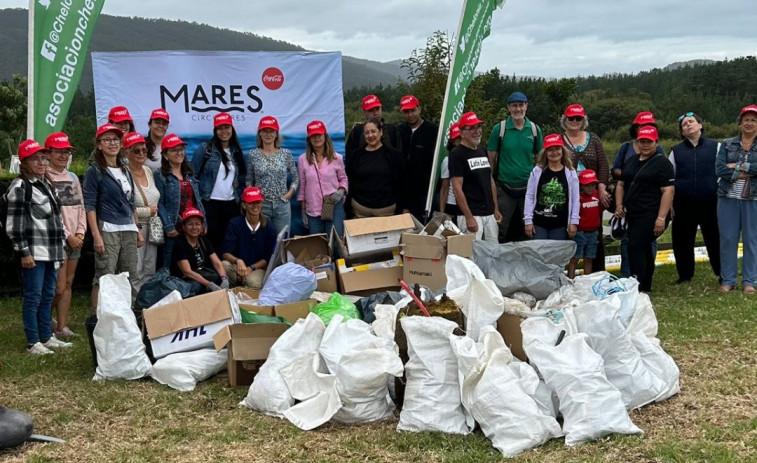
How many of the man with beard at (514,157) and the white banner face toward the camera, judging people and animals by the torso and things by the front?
2

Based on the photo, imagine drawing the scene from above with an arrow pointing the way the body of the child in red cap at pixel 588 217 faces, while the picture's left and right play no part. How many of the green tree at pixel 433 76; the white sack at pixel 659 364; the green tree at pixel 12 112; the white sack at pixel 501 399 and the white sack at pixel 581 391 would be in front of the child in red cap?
3

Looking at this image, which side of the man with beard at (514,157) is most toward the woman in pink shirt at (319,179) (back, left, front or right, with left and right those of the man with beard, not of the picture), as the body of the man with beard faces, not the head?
right

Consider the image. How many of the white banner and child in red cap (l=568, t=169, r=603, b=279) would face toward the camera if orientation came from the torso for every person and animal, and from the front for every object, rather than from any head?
2
